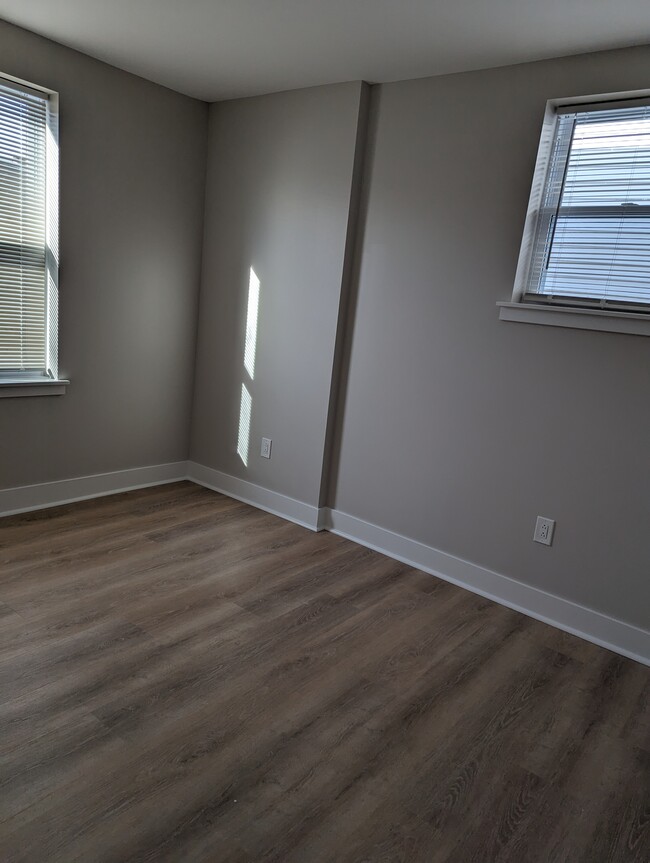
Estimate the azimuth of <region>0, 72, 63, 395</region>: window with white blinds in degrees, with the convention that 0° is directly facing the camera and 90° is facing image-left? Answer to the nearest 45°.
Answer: approximately 315°

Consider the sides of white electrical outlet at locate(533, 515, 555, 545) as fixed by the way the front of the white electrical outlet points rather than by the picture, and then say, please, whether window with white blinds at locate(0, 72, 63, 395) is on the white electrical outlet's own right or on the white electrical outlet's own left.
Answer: on the white electrical outlet's own right

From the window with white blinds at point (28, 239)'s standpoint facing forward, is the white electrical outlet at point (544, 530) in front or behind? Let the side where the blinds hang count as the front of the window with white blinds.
in front

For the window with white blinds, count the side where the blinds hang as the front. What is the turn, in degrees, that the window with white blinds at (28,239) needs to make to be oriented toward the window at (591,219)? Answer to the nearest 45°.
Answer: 0° — it already faces it
